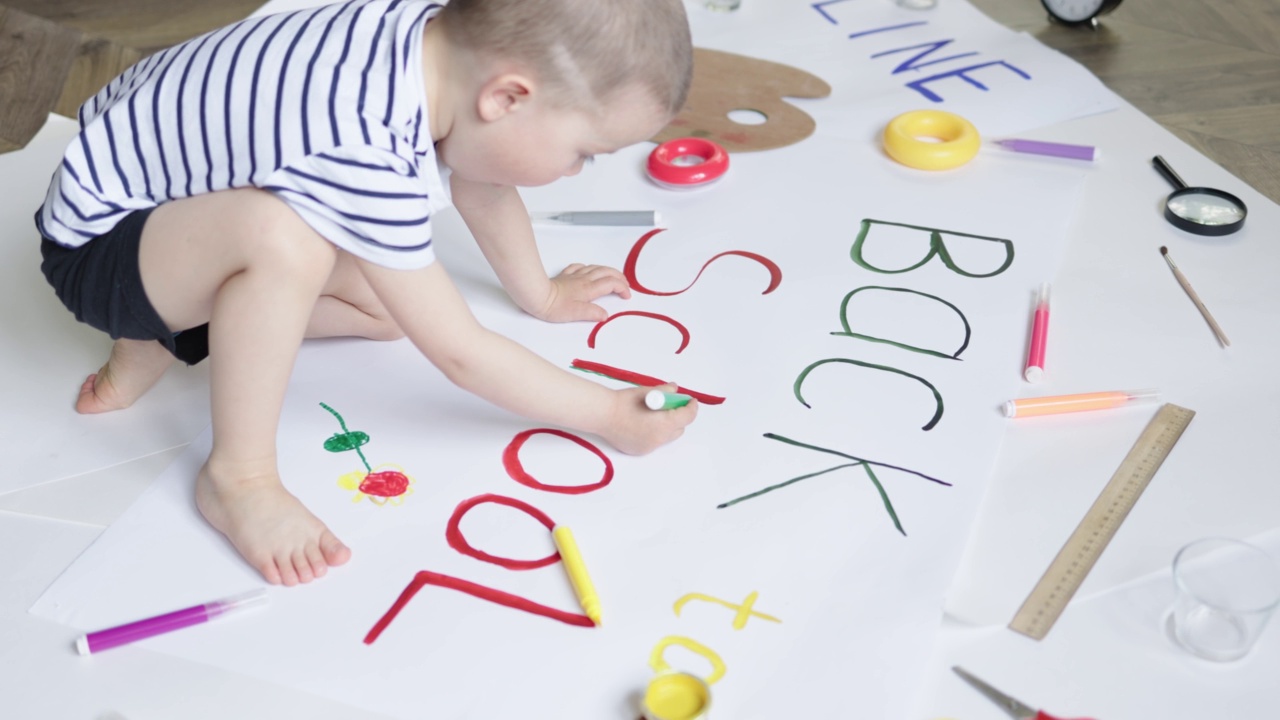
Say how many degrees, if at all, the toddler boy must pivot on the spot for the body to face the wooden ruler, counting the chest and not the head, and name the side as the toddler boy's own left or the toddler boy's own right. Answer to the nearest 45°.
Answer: approximately 45° to the toddler boy's own right

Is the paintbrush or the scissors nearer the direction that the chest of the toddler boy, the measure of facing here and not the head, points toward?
the paintbrush

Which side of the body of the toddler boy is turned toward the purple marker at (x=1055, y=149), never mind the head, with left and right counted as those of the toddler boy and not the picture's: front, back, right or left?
front

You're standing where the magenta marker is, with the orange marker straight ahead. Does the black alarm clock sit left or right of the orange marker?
left

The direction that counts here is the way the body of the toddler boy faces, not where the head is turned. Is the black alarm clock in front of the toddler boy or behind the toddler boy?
in front

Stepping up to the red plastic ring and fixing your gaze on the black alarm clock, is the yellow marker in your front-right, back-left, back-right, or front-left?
back-right

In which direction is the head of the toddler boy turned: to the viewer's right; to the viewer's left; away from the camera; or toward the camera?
to the viewer's right

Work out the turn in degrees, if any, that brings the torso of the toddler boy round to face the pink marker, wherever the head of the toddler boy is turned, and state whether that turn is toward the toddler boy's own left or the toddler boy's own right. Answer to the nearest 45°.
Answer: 0° — they already face it

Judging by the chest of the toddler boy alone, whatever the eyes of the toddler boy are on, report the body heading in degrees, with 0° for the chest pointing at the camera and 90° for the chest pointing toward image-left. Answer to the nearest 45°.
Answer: approximately 270°

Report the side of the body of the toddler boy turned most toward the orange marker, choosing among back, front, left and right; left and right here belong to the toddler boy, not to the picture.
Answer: front
